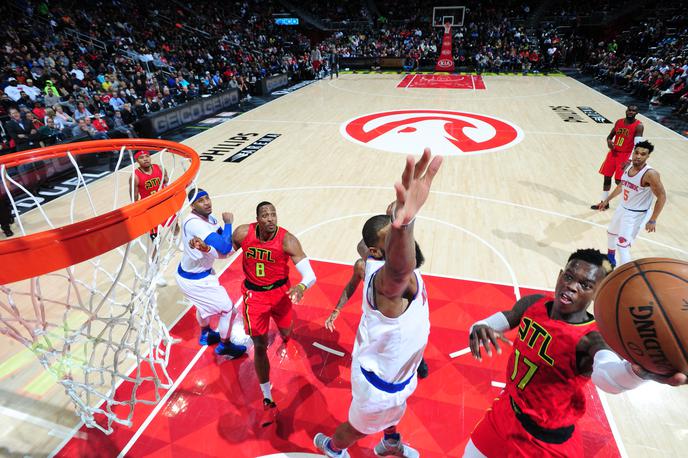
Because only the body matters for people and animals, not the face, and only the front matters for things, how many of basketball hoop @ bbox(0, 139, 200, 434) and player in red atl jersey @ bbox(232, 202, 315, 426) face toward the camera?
1

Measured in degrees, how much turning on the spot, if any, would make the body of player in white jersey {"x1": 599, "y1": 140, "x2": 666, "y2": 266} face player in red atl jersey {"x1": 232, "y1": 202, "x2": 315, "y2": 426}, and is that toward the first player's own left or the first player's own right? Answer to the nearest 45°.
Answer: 0° — they already face them

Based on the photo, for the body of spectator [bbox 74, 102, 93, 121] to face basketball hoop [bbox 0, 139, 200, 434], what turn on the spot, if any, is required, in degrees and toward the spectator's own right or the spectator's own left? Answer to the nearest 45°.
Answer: approximately 45° to the spectator's own right

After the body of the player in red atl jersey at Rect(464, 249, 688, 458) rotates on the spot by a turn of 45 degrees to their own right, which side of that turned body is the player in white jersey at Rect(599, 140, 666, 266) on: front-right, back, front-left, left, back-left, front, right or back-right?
right

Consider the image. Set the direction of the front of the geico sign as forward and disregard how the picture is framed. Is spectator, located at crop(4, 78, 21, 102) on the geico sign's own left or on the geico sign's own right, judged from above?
on the geico sign's own right

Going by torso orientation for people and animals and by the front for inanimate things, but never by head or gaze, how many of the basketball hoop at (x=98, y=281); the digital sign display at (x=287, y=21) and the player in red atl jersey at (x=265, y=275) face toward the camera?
2

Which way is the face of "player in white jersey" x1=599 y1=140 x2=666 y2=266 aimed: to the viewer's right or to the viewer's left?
to the viewer's left

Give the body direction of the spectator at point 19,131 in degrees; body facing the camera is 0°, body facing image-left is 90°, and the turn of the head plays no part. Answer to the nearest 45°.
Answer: approximately 315°

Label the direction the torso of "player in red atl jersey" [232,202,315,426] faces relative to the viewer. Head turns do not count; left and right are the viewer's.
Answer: facing the viewer

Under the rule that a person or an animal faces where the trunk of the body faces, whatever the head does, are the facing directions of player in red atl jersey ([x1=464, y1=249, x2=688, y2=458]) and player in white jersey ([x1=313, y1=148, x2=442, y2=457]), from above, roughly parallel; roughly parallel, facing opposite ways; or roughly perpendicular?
roughly parallel, facing opposite ways

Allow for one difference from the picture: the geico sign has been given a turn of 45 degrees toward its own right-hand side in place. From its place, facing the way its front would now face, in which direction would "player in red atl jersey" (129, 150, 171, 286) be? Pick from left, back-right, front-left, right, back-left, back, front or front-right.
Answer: front

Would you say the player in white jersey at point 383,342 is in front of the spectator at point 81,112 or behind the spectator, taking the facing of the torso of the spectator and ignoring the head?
in front

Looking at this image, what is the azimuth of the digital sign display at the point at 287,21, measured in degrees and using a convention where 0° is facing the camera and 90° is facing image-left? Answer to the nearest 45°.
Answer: approximately 0°

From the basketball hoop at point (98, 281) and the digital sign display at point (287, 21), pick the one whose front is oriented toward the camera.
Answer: the digital sign display

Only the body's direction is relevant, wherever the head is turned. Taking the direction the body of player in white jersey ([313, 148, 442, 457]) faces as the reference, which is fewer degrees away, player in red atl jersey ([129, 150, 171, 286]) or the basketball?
the basketball

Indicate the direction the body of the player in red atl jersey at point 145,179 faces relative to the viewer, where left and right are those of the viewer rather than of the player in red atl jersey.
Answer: facing the viewer and to the right of the viewer

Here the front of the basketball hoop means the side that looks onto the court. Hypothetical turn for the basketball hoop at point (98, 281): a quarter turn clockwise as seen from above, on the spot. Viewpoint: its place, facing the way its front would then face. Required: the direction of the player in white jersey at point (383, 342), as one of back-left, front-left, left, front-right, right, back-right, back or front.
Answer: front

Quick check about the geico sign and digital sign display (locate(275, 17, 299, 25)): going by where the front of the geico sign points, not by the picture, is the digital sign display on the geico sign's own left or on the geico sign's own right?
on the geico sign's own left

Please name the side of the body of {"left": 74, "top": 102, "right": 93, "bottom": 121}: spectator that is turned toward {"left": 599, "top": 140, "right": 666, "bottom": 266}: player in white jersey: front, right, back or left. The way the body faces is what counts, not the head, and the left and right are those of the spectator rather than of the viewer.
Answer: front

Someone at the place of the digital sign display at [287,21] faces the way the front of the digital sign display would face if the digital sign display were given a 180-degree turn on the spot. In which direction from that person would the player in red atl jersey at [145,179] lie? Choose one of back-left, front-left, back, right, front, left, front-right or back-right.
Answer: back
